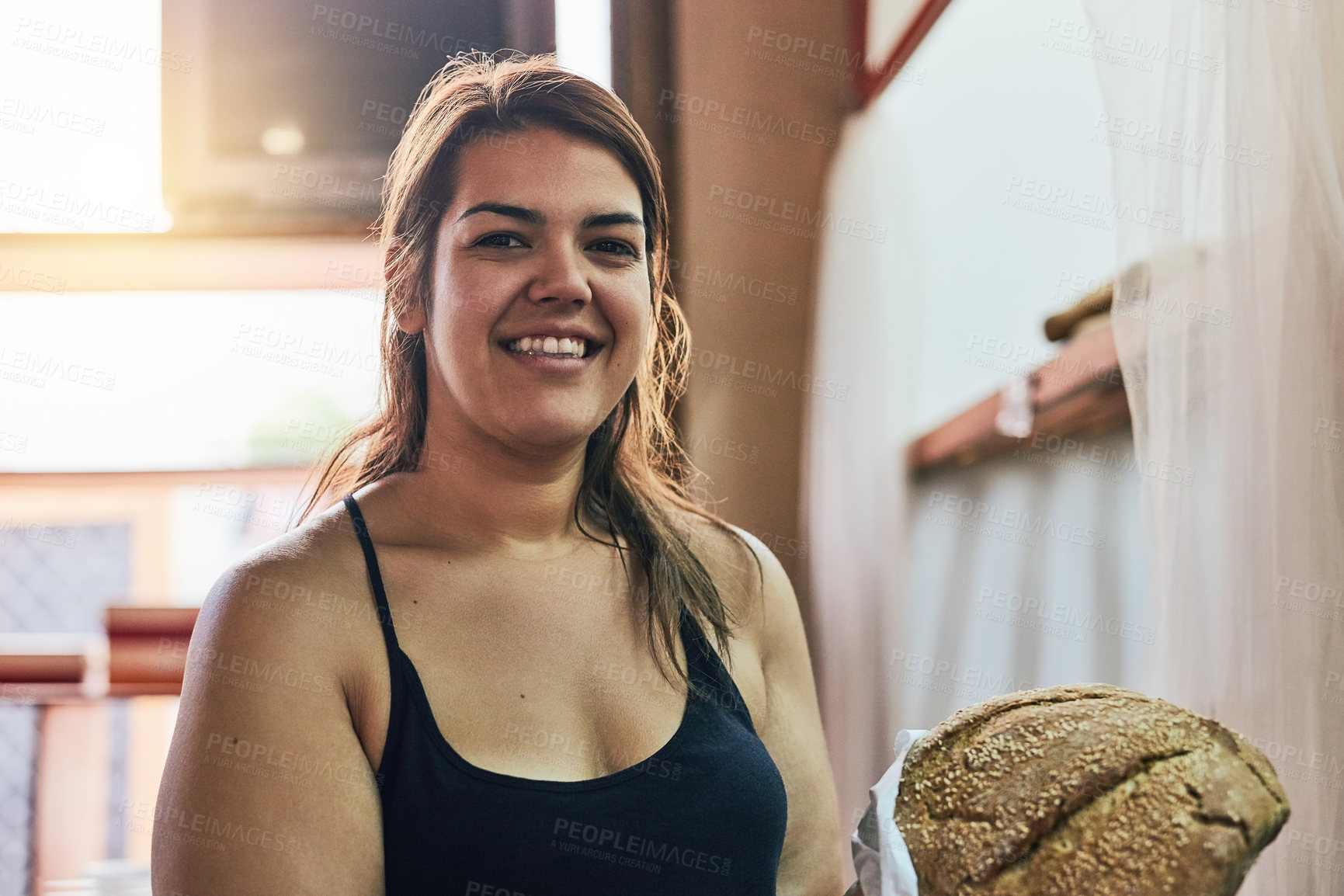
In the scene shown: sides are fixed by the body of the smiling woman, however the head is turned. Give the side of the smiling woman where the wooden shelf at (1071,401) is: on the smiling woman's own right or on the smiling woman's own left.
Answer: on the smiling woman's own left

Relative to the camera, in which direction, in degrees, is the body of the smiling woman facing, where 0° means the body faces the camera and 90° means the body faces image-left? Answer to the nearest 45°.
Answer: approximately 315°

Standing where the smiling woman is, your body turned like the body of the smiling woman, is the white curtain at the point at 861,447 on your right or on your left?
on your left

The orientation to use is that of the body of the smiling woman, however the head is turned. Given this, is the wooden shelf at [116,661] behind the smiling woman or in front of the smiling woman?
behind
